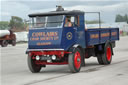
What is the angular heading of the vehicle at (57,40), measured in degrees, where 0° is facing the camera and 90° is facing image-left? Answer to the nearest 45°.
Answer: approximately 45°

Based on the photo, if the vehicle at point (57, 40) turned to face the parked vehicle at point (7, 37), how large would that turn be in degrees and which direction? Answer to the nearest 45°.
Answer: approximately 135° to its right
